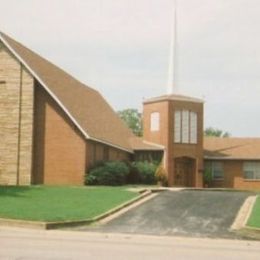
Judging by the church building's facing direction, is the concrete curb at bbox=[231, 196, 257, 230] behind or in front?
in front

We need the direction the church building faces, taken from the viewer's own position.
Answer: facing the viewer
